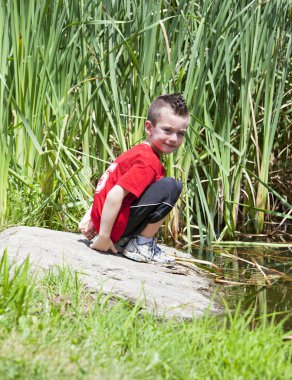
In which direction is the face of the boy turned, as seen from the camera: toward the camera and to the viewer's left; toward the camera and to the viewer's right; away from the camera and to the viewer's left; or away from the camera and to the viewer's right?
toward the camera and to the viewer's right

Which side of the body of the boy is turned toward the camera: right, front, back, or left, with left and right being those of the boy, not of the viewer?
right
